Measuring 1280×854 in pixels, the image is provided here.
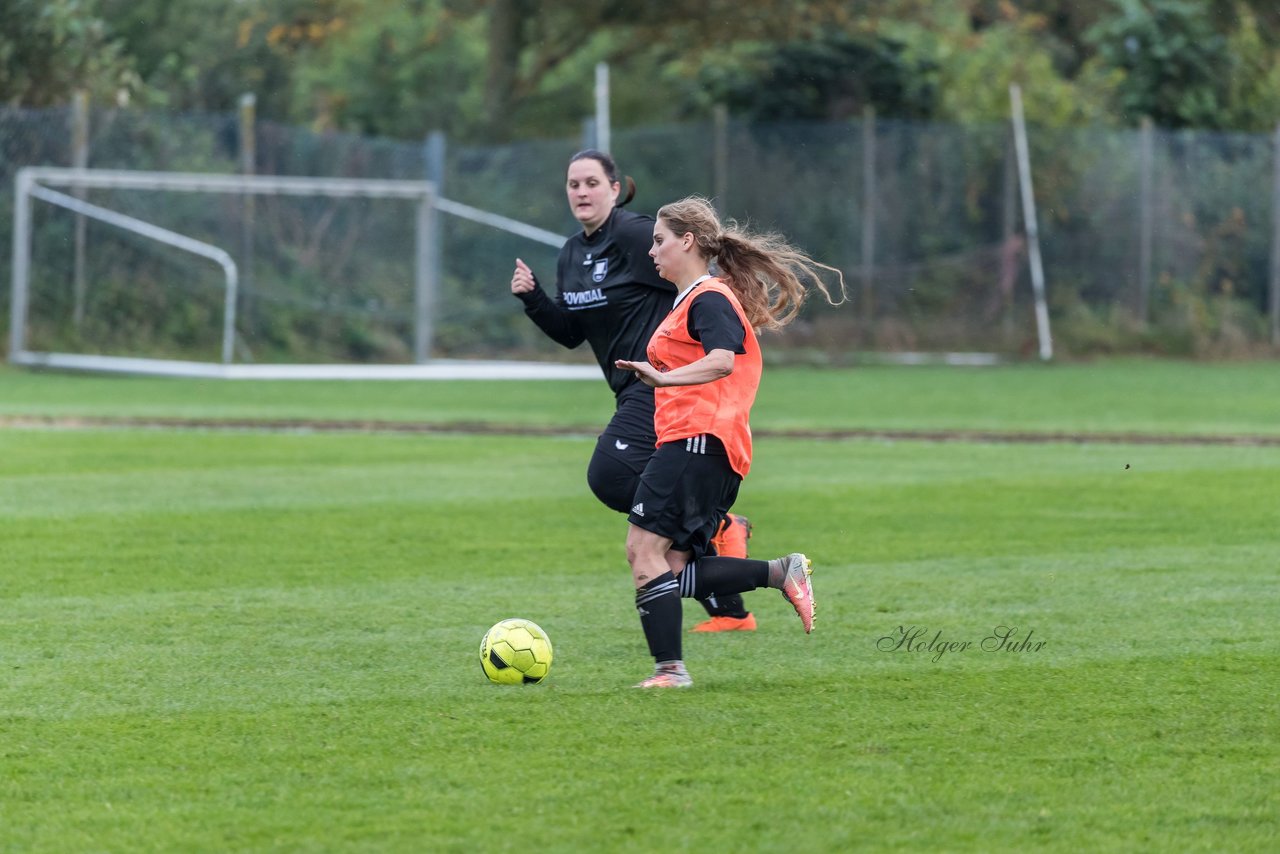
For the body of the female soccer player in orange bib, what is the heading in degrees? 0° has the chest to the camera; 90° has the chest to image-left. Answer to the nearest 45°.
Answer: approximately 90°

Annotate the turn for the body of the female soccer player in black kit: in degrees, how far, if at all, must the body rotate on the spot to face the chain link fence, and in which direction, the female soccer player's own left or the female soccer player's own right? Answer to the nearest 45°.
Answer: approximately 135° to the female soccer player's own right

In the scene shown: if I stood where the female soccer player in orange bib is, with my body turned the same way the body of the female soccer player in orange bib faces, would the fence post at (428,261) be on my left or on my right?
on my right

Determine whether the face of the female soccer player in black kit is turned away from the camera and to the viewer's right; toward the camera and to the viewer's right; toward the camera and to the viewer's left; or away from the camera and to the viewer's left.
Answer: toward the camera and to the viewer's left

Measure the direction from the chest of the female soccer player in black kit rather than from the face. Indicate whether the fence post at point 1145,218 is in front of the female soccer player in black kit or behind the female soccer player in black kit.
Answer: behind

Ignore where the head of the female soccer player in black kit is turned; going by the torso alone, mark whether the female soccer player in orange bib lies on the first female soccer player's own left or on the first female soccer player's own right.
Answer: on the first female soccer player's own left

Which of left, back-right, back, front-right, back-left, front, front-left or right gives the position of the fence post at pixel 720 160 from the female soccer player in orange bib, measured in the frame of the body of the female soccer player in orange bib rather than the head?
right
